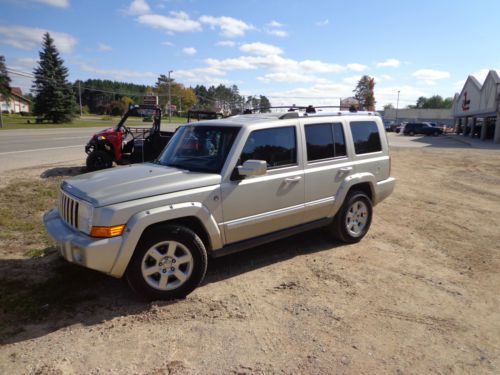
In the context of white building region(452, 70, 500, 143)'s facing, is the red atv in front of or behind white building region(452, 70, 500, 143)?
in front

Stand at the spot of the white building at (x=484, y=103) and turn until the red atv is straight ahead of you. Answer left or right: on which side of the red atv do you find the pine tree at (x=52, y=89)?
right

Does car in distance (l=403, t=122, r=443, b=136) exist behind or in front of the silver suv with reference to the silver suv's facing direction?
behind

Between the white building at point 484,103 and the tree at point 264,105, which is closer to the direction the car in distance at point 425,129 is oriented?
the white building

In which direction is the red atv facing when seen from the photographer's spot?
facing the viewer and to the left of the viewer

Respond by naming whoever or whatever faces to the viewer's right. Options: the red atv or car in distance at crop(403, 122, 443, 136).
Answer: the car in distance

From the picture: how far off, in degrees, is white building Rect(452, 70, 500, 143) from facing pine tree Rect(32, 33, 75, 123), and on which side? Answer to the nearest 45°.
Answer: approximately 45° to its right

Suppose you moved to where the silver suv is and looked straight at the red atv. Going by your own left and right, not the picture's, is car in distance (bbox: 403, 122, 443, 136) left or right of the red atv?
right

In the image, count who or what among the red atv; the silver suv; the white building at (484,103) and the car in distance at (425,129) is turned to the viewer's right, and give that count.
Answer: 1

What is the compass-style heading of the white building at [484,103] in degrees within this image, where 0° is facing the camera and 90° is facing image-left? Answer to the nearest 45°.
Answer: approximately 45°

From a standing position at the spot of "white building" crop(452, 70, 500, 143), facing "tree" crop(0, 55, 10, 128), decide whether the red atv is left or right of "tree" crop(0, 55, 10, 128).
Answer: left

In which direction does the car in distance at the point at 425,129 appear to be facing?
to the viewer's right
